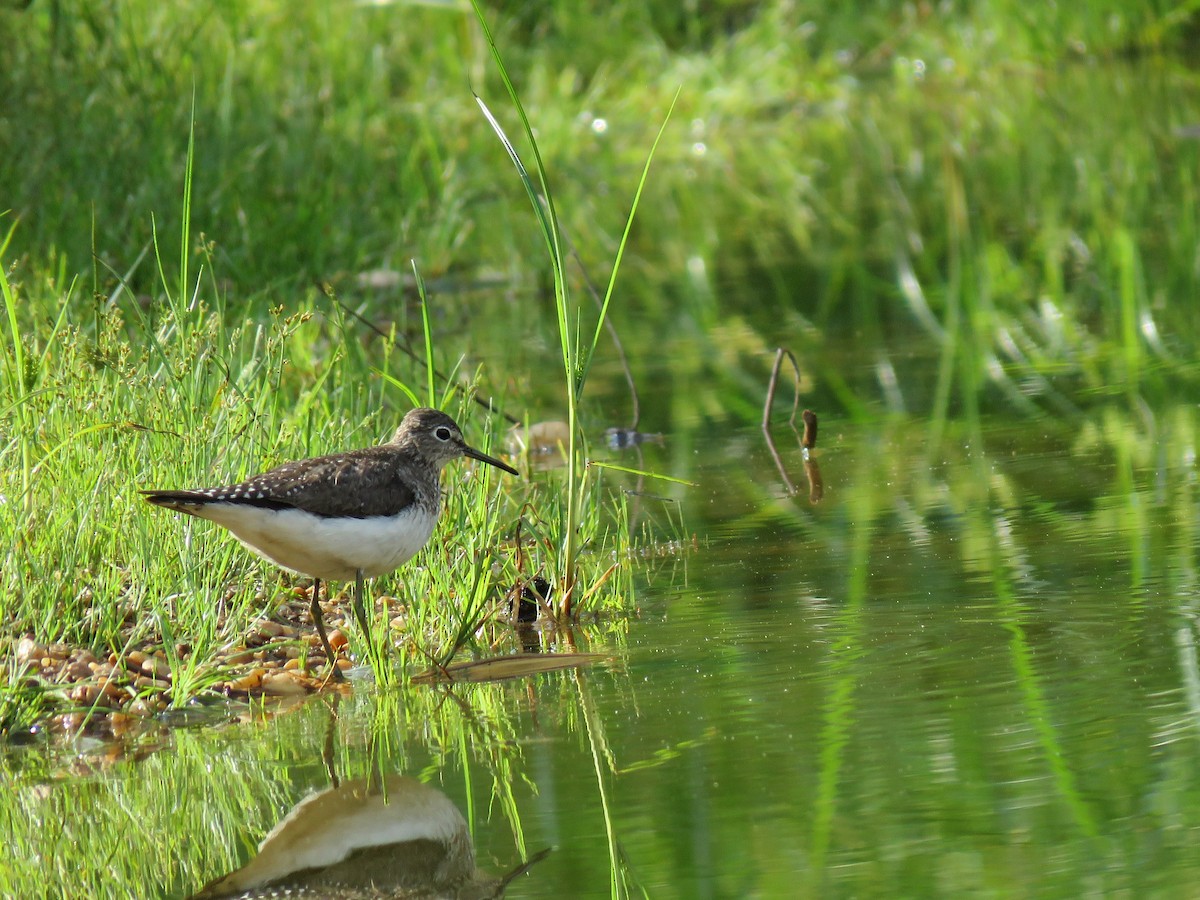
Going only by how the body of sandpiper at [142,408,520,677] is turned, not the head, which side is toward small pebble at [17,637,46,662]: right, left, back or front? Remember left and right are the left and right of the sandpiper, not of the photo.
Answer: back

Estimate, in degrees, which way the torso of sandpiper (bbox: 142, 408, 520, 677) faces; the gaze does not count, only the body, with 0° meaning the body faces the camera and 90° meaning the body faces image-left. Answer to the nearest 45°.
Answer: approximately 270°

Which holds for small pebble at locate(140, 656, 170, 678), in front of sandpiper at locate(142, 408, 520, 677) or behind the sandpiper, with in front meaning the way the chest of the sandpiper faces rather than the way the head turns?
behind
